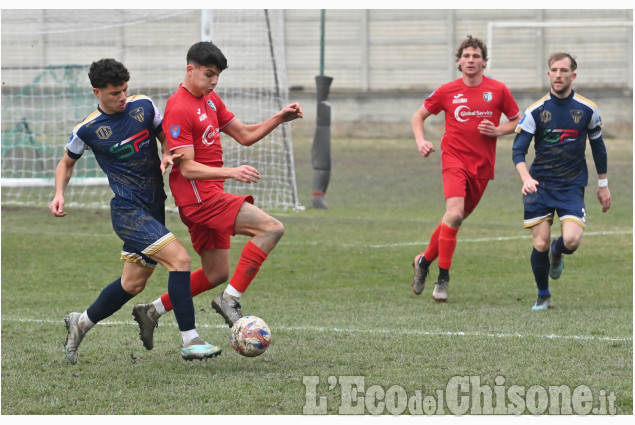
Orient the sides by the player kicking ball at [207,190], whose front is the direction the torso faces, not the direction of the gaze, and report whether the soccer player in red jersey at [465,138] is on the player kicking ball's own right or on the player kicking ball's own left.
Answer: on the player kicking ball's own left

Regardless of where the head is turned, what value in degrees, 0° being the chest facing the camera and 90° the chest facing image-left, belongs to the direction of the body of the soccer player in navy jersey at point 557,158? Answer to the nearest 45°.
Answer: approximately 0°

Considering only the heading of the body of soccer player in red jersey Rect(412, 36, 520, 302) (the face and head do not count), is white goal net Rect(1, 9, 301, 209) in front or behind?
behind

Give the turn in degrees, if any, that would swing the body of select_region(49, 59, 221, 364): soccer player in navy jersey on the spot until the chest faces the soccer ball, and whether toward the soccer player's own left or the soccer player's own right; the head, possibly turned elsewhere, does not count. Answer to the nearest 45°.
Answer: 0° — they already face it

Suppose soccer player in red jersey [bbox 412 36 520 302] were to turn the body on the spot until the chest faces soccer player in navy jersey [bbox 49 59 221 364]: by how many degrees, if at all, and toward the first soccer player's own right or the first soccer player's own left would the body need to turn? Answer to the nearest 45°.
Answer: approximately 45° to the first soccer player's own right

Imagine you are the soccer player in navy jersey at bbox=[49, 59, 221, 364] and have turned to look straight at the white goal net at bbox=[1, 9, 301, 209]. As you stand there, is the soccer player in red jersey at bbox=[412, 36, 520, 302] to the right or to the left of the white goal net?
right

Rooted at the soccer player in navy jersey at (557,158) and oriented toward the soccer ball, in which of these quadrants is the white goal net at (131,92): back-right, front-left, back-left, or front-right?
back-right

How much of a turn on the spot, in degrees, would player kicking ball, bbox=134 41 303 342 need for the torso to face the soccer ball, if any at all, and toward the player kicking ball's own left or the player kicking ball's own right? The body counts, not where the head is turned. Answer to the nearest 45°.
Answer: approximately 45° to the player kicking ball's own right

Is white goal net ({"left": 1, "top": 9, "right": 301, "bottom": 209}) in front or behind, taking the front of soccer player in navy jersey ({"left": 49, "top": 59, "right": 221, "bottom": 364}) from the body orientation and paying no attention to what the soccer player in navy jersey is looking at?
behind

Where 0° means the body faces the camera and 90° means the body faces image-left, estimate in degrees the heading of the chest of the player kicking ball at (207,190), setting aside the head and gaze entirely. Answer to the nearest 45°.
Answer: approximately 315°

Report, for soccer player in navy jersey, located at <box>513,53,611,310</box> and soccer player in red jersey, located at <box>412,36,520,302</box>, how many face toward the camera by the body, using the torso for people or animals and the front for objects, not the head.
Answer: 2

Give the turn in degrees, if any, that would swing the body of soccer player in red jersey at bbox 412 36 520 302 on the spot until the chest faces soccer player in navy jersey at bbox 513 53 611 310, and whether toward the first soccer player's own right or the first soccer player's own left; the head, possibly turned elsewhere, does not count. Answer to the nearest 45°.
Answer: approximately 45° to the first soccer player's own left
